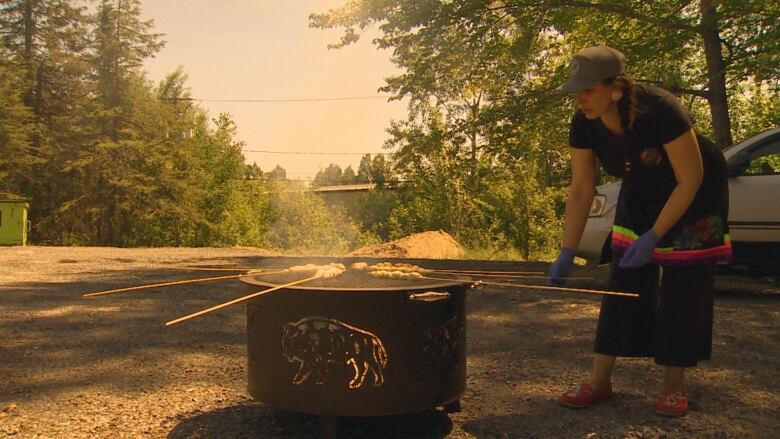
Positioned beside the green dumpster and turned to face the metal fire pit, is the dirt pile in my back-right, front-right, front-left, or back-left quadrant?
front-left

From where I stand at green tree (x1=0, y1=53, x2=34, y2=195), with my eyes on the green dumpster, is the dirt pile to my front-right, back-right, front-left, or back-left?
front-left

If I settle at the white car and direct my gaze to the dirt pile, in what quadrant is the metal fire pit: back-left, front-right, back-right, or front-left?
back-left

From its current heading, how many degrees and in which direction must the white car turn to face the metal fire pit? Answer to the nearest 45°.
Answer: approximately 90° to its left

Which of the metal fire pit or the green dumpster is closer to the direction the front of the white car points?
the green dumpster

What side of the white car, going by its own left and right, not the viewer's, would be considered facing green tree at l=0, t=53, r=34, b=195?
front

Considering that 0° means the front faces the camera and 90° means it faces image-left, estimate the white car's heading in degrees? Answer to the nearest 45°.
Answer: approximately 90°

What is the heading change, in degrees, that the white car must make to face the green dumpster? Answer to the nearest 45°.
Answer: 0° — it already faces it

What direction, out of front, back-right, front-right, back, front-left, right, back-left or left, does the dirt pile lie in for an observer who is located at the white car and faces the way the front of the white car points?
front-right
